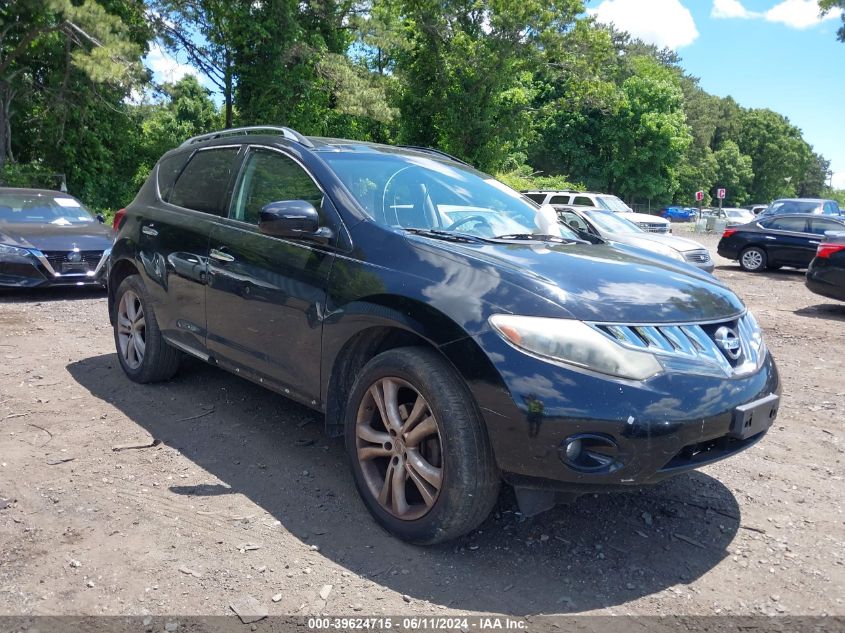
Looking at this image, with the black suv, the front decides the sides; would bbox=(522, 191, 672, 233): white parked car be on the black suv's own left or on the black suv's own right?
on the black suv's own left

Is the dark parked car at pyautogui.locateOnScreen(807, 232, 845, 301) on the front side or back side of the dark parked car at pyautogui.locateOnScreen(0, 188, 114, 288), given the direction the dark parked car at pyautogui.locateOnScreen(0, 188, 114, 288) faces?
on the front side

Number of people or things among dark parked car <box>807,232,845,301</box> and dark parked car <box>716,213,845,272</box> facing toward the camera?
0

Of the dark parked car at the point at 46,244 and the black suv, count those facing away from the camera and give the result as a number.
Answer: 0

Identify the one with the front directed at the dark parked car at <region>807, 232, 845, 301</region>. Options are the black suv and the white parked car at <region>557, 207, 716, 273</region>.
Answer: the white parked car

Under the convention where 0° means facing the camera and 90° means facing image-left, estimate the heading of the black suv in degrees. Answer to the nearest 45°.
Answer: approximately 315°

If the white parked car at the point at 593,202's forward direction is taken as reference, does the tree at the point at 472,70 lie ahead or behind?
behind

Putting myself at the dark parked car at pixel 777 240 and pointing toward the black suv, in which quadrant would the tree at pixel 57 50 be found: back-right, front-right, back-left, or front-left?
front-right

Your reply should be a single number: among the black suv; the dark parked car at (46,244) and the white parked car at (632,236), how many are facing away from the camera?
0

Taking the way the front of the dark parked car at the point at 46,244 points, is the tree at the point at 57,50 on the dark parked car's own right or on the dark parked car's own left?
on the dark parked car's own left

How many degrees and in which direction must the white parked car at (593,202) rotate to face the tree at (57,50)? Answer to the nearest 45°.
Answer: approximately 135° to its right

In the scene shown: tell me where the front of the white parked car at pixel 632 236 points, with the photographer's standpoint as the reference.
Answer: facing the viewer and to the right of the viewer
